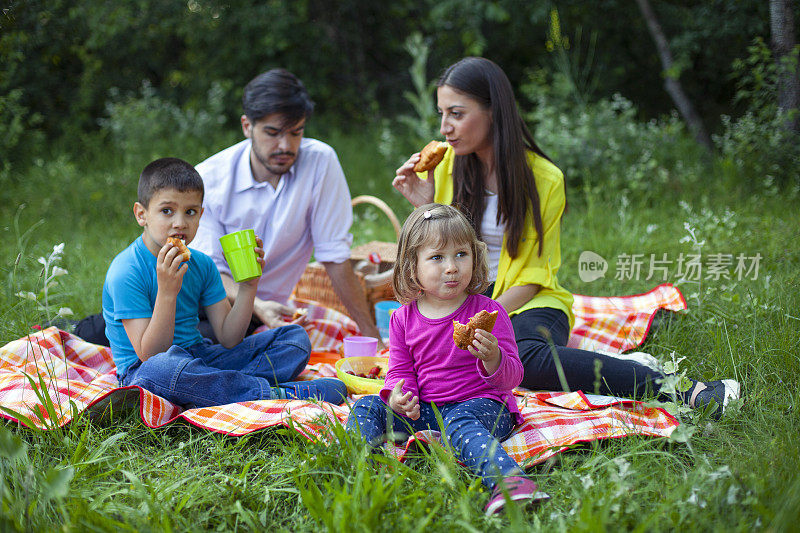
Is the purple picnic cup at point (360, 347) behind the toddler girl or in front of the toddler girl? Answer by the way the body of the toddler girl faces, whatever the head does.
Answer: behind

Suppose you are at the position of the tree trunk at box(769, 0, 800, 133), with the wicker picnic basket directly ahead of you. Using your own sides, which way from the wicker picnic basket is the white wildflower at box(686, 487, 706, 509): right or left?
left

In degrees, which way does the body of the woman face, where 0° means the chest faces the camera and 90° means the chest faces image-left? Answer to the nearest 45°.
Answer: approximately 45°

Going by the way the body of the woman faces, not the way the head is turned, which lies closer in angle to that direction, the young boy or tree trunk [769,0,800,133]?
the young boy

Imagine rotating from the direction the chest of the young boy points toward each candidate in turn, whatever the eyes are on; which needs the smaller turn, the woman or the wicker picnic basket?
the woman

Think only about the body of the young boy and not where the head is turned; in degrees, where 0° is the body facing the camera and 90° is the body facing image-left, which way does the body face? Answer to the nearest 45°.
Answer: approximately 315°

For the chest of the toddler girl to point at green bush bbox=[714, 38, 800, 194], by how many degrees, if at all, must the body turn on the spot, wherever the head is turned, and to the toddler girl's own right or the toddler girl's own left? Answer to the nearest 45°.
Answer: approximately 135° to the toddler girl's own left
